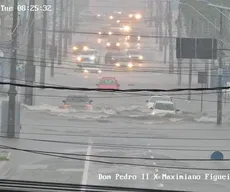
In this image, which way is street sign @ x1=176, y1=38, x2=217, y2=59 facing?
away from the camera

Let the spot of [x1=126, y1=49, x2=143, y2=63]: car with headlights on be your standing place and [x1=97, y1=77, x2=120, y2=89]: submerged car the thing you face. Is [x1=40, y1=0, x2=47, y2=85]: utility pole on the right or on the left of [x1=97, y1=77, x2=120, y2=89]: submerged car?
right

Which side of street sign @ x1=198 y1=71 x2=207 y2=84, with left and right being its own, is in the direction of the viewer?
back

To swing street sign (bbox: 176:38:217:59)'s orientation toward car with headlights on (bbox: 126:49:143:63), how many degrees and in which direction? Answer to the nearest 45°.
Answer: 0° — it already faces it

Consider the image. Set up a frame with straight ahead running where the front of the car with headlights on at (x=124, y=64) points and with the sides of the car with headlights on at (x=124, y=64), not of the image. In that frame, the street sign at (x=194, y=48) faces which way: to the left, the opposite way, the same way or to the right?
the opposite way
